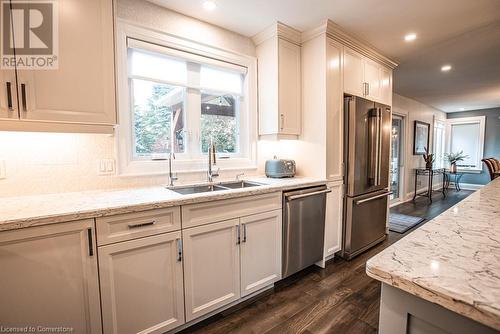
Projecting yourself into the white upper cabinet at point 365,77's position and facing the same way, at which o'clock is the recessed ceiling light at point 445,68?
The recessed ceiling light is roughly at 9 o'clock from the white upper cabinet.

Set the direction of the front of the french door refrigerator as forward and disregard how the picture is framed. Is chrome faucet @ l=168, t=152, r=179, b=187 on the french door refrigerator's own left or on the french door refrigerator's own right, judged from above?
on the french door refrigerator's own right

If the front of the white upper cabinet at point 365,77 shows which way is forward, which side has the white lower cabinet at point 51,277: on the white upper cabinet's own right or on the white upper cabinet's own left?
on the white upper cabinet's own right

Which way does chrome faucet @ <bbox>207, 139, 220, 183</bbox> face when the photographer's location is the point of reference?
facing the viewer and to the right of the viewer

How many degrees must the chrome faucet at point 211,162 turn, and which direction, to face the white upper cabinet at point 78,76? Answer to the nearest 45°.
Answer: approximately 90° to its right

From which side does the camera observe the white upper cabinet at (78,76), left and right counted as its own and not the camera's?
front

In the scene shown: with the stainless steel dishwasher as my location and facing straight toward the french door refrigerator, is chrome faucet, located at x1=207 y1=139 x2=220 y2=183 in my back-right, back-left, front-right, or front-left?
back-left

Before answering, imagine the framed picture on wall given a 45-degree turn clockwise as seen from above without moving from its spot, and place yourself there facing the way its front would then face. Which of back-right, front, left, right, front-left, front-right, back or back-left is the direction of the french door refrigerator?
front

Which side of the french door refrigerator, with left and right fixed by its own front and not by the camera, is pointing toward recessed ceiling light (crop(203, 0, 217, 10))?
right

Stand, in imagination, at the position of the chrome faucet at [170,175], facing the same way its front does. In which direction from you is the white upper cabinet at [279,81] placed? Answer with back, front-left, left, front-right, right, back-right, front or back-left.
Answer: front-left

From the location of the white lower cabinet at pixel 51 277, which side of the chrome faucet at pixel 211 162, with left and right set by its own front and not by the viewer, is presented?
right

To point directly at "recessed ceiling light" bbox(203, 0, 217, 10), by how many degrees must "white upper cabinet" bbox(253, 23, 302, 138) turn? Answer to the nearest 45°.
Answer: approximately 90° to its right
